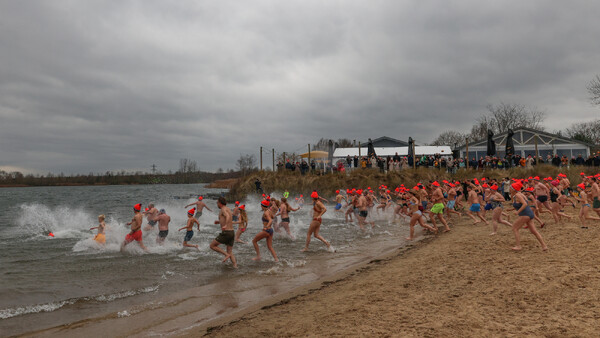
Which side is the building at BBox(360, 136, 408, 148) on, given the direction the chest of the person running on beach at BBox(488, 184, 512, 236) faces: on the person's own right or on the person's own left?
on the person's own right

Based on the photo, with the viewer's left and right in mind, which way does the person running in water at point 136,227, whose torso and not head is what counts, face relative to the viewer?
facing to the left of the viewer

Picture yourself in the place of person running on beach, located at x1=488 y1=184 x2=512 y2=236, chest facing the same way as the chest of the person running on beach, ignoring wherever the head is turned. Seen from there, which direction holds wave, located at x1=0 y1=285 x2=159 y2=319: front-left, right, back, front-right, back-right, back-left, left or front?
front-left

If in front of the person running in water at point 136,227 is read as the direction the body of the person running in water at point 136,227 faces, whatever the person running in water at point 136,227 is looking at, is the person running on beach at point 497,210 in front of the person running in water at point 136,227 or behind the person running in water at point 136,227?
behind

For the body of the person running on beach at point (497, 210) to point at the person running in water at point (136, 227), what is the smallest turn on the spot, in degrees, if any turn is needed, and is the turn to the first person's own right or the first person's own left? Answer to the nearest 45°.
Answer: approximately 45° to the first person's own left

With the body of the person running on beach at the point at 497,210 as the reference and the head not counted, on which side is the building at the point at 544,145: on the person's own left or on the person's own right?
on the person's own right

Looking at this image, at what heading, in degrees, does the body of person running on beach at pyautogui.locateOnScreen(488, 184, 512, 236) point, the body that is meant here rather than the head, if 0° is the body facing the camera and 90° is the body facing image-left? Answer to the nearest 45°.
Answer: approximately 90°
